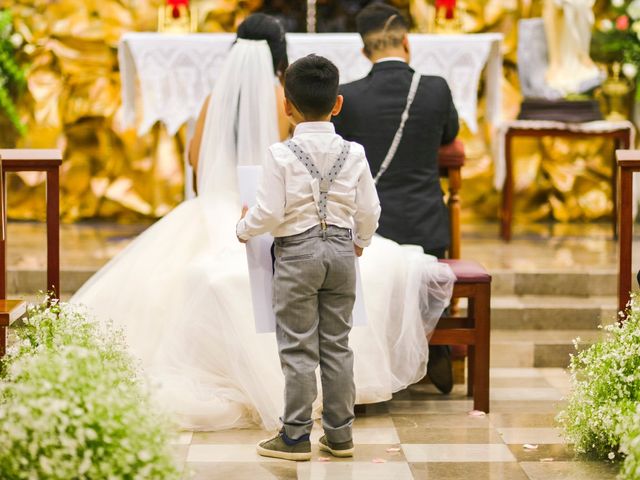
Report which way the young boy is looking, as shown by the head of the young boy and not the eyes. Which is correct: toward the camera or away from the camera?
away from the camera

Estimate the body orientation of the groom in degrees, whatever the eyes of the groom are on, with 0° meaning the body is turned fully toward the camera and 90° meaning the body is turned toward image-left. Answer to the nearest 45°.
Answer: approximately 180°

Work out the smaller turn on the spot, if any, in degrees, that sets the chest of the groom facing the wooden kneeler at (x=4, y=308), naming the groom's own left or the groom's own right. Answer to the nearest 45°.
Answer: approximately 135° to the groom's own left

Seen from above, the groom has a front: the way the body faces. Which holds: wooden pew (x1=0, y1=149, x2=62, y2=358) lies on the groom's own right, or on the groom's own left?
on the groom's own left

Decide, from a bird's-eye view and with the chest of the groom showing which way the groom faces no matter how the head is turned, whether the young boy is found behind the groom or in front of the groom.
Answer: behind

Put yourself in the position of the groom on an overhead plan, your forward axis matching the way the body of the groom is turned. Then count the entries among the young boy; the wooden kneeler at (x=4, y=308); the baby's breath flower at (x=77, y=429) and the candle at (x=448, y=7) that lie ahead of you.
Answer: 1

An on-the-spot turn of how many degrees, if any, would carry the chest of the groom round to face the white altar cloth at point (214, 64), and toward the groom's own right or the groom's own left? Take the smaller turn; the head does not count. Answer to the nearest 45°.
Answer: approximately 45° to the groom's own left
